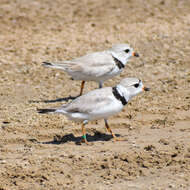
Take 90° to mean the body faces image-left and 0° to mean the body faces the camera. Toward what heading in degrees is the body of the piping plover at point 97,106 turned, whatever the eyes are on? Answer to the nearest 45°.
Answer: approximately 270°

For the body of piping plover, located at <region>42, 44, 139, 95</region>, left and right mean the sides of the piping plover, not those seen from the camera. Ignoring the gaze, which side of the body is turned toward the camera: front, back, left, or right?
right

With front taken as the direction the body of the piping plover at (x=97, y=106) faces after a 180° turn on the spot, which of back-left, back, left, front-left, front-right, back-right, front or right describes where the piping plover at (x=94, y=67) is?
right
